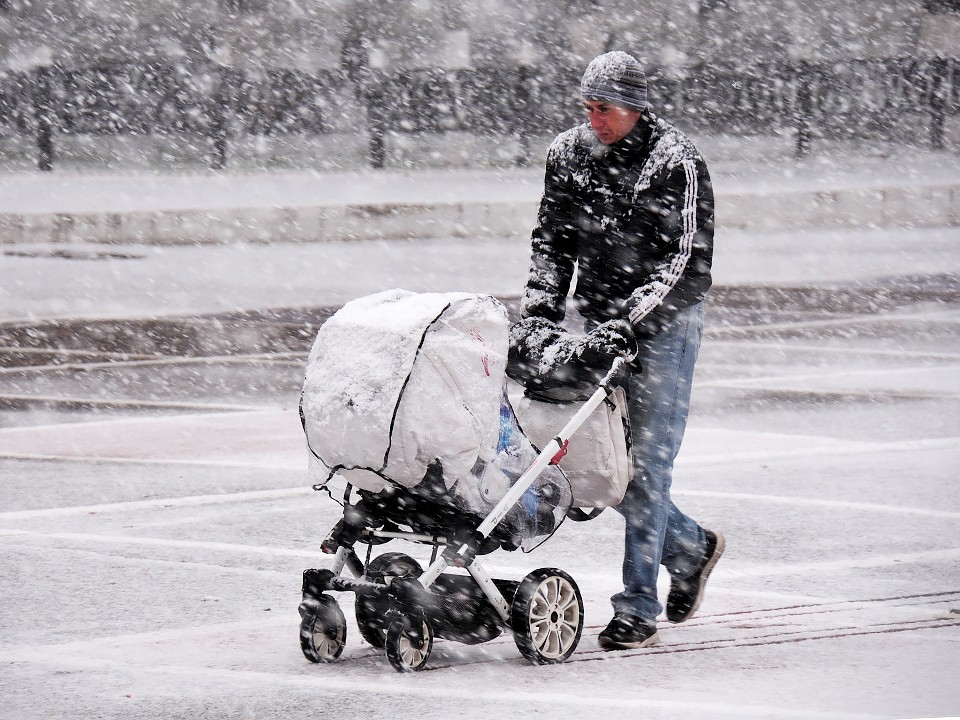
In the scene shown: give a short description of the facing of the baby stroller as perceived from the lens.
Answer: facing the viewer and to the left of the viewer

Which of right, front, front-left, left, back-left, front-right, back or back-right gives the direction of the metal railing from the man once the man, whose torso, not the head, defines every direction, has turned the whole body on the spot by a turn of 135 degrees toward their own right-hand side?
front

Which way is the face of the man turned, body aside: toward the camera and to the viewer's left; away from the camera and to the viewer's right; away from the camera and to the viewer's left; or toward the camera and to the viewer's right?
toward the camera and to the viewer's left

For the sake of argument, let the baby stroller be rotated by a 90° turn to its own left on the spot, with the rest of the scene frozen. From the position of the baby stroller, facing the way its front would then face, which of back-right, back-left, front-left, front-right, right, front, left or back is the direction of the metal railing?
back-left
